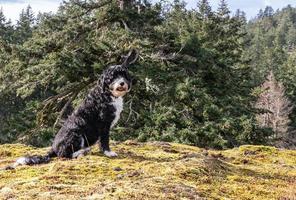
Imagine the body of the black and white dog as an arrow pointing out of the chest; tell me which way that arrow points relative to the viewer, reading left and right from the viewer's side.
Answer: facing to the right of the viewer
